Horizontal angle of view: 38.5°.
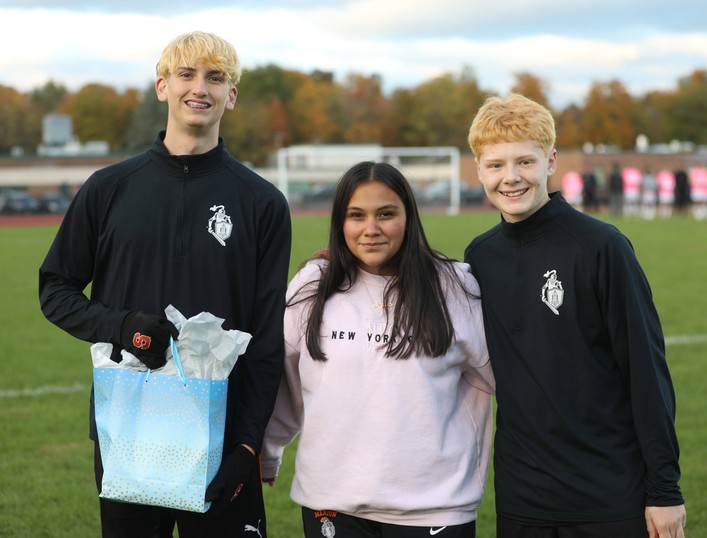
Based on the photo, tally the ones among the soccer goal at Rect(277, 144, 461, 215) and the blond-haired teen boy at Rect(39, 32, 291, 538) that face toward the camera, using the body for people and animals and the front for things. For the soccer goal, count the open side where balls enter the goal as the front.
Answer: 2

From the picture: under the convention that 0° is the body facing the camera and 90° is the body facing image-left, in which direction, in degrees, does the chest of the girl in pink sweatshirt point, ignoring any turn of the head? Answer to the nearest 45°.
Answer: approximately 0°

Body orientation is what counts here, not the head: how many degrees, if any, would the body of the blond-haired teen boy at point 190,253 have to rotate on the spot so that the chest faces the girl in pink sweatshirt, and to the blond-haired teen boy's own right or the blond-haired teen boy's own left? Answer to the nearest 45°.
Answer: approximately 45° to the blond-haired teen boy's own left

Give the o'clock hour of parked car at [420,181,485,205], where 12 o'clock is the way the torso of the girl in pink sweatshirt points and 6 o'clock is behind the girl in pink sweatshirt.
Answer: The parked car is roughly at 6 o'clock from the girl in pink sweatshirt.

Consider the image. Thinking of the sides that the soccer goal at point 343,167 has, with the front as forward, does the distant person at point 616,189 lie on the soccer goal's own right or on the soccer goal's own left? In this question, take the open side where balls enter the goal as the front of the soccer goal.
on the soccer goal's own left

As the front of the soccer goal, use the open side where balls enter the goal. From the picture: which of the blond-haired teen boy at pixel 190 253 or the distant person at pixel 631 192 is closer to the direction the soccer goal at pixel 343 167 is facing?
the blond-haired teen boy

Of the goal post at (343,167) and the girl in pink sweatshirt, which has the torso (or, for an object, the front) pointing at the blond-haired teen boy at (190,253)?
the goal post

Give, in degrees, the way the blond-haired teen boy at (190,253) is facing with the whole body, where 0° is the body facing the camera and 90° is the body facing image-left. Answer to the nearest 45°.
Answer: approximately 0°

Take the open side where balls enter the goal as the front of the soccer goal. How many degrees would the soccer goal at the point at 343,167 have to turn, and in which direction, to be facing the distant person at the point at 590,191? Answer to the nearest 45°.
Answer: approximately 45° to its left
